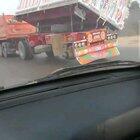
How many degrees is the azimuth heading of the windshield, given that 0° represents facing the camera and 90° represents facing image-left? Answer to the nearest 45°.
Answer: approximately 180°
